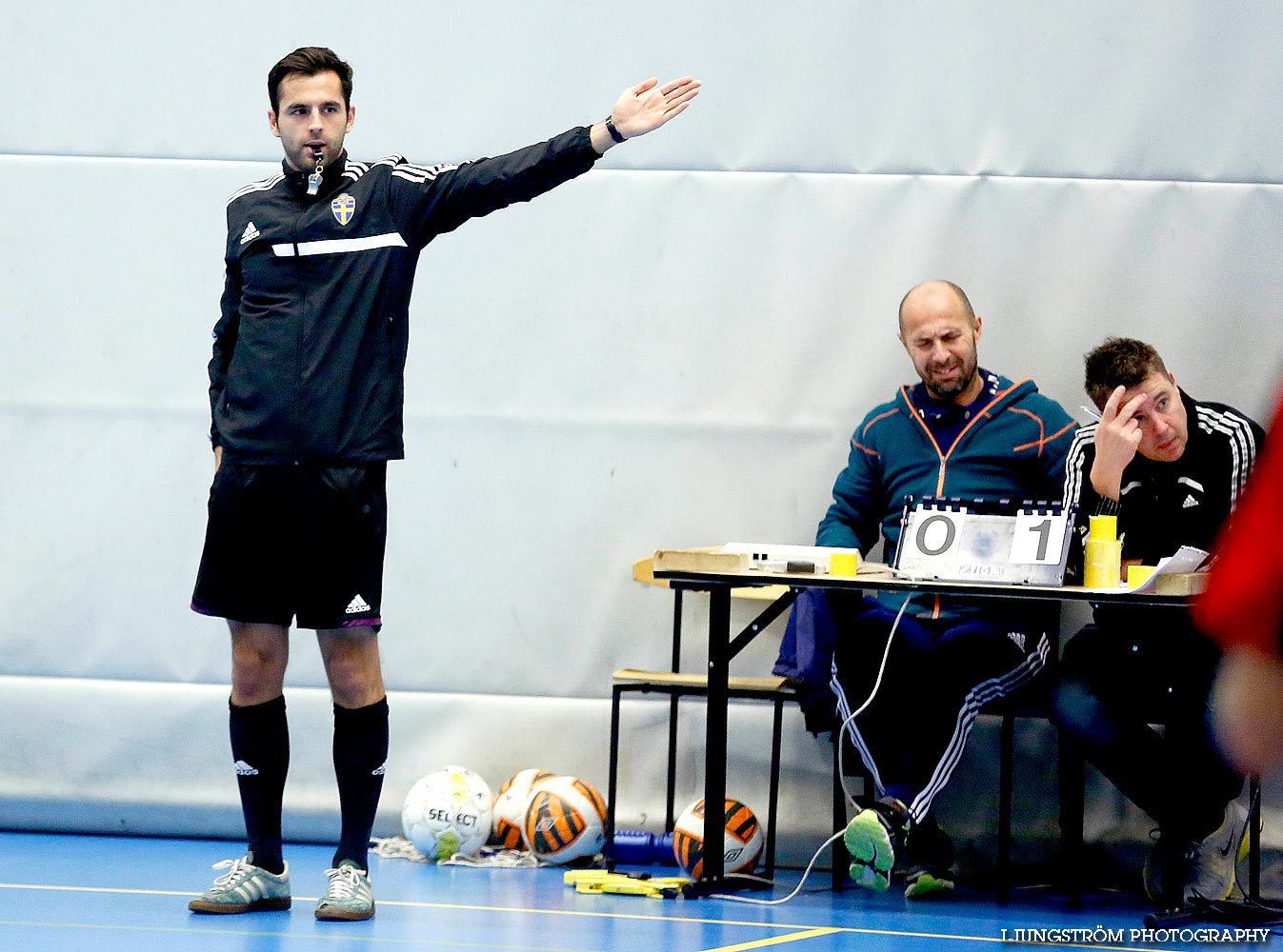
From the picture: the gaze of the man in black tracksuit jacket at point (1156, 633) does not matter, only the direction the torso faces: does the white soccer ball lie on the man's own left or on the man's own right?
on the man's own right

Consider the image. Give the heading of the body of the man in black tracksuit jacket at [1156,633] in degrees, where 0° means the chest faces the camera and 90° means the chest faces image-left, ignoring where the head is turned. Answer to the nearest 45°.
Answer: approximately 0°

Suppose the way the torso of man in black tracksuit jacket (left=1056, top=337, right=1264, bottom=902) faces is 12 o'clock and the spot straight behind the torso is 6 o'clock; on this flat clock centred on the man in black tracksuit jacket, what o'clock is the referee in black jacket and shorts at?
The referee in black jacket and shorts is roughly at 2 o'clock from the man in black tracksuit jacket.

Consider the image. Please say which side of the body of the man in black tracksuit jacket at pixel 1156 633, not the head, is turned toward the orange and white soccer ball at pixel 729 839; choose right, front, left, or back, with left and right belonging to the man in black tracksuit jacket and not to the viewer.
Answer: right

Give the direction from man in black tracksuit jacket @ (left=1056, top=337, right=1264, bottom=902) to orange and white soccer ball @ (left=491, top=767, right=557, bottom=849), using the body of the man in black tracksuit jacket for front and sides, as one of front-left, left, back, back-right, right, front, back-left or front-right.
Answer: right
